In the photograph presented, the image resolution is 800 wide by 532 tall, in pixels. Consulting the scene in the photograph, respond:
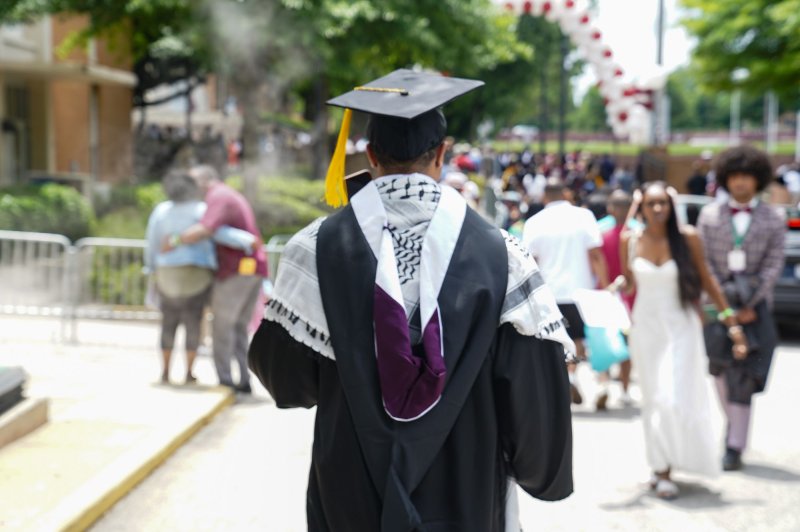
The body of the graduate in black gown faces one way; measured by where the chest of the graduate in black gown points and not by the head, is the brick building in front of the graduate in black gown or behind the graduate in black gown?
in front

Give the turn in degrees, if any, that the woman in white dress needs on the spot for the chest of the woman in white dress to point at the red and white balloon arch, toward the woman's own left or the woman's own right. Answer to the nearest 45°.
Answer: approximately 180°

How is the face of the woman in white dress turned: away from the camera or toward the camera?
toward the camera

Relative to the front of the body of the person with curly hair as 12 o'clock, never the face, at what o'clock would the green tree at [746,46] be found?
The green tree is roughly at 6 o'clock from the person with curly hair.

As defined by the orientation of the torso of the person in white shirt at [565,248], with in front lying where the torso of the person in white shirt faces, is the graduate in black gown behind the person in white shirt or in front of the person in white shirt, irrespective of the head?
behind

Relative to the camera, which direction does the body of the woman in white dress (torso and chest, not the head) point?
toward the camera

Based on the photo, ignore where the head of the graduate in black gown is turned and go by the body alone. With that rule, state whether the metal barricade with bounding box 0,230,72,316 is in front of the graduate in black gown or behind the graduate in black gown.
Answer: in front

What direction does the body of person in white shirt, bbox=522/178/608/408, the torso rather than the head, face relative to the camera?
away from the camera

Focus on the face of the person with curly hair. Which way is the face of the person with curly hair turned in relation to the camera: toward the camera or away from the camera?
toward the camera

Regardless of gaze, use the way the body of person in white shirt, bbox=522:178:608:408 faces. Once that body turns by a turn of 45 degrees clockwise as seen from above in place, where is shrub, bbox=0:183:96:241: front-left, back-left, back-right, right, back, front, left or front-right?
left

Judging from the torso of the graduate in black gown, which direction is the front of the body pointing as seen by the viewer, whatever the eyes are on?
away from the camera

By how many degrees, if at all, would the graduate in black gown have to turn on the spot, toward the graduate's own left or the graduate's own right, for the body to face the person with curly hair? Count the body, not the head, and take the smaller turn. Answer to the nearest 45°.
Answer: approximately 45° to the graduate's own right

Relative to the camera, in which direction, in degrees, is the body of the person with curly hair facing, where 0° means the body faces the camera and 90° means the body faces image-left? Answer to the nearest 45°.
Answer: approximately 0°

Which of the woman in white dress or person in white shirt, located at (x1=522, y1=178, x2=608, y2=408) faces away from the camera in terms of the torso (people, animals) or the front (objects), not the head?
the person in white shirt

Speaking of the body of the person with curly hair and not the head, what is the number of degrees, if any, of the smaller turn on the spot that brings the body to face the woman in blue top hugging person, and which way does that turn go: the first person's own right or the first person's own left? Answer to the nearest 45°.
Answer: approximately 90° to the first person's own right

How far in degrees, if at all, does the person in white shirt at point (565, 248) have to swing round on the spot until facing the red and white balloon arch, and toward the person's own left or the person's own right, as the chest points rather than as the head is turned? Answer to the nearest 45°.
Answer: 0° — they already face it

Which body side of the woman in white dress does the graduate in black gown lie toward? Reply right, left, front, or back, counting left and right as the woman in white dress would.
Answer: front

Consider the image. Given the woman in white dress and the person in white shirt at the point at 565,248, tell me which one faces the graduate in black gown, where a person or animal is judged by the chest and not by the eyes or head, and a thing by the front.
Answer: the woman in white dress

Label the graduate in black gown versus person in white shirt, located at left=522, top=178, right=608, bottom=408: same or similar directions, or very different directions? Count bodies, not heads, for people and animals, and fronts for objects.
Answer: same or similar directions

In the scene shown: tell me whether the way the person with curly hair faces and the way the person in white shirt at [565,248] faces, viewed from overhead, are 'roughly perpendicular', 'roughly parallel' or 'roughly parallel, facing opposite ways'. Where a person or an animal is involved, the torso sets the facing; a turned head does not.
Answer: roughly parallel, facing opposite ways
